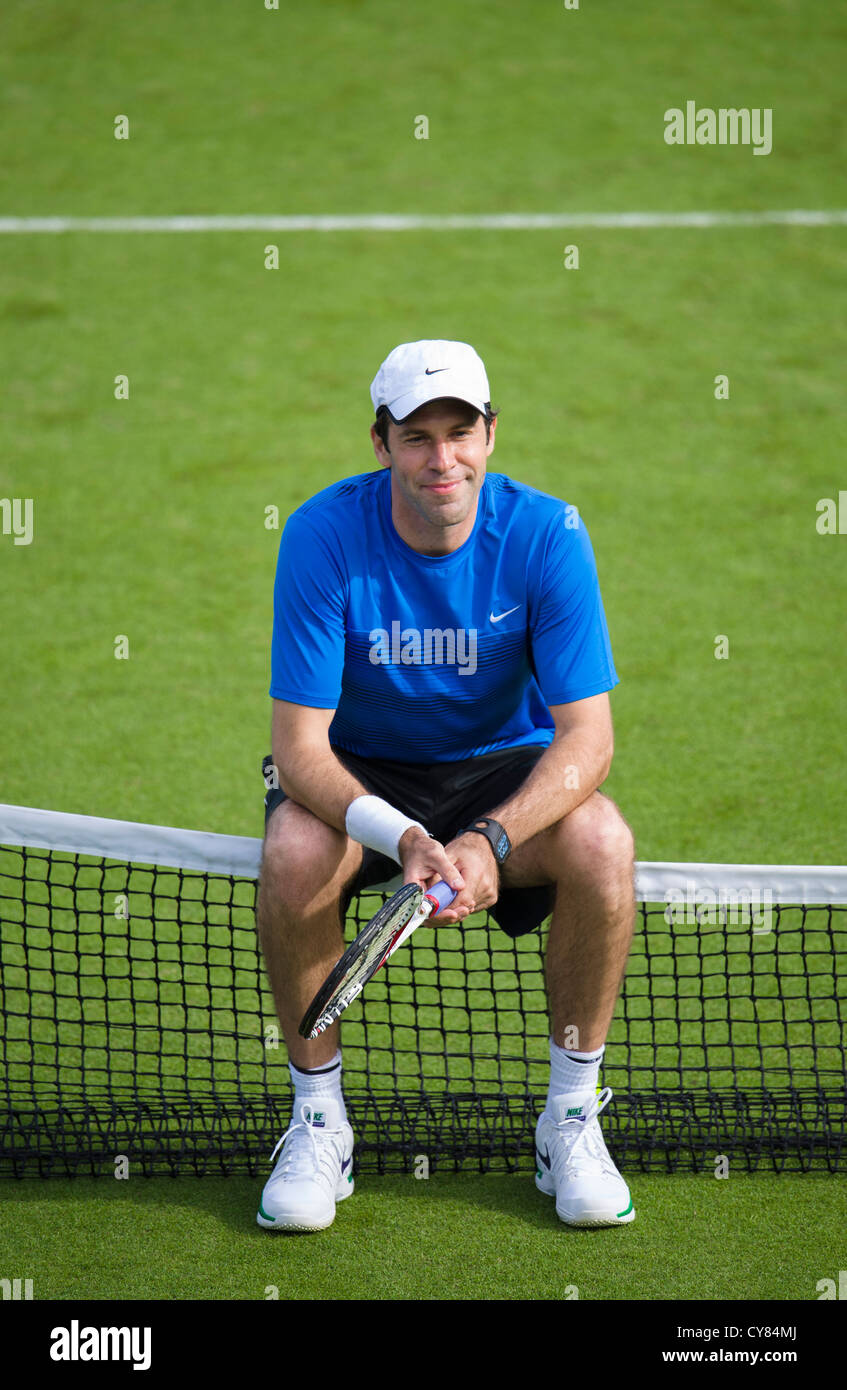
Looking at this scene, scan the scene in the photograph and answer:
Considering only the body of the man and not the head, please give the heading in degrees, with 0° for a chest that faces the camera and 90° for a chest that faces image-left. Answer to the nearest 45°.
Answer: approximately 0°
